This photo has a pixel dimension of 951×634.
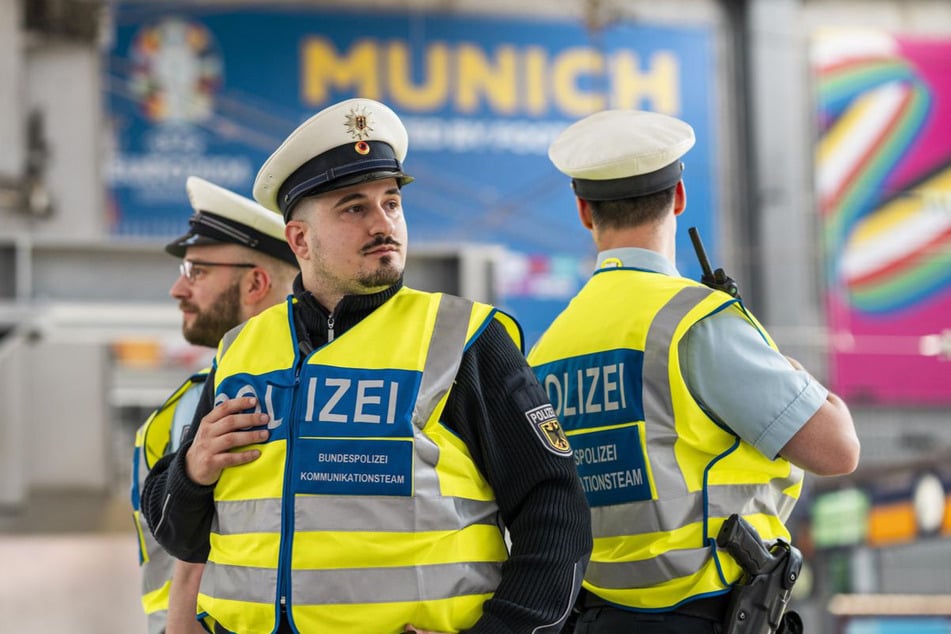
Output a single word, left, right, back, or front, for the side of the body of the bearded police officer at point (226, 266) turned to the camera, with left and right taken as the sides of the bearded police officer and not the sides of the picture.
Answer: left

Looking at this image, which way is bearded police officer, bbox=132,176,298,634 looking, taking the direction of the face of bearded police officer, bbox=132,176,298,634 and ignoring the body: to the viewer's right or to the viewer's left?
to the viewer's left

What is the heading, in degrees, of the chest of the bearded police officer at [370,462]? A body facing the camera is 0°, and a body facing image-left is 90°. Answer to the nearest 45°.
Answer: approximately 45°

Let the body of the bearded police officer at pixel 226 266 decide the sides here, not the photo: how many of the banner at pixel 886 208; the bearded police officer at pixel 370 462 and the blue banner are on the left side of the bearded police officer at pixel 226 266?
1

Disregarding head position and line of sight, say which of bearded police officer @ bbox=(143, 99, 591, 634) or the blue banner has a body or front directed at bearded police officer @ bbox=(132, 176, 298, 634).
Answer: the blue banner

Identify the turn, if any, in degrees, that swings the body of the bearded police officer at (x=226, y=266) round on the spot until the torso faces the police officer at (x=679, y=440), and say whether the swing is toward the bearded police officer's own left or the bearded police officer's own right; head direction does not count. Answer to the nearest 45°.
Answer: approximately 135° to the bearded police officer's own left

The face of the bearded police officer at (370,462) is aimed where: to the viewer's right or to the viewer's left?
to the viewer's right

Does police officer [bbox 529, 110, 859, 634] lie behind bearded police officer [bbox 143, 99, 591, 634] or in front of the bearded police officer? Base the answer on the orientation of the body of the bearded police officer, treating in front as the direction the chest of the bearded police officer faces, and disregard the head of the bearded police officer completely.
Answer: behind

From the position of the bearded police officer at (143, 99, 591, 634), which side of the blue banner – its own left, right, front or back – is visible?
front

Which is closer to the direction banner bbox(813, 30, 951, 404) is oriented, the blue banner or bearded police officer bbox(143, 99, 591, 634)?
the bearded police officer

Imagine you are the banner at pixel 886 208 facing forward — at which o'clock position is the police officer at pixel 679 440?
The police officer is roughly at 12 o'clock from the banner.

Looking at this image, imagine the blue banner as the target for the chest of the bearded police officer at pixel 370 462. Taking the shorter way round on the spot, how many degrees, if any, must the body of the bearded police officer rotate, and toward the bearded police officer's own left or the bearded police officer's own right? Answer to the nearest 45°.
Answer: approximately 135° to the bearded police officer's own right

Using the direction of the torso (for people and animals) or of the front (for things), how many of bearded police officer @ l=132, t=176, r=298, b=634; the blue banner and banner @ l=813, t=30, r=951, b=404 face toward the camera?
2

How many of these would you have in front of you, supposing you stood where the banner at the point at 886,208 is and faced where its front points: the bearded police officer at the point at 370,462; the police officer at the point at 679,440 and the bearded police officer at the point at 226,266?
3

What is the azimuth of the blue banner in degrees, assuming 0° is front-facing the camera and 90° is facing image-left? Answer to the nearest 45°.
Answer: approximately 0°
